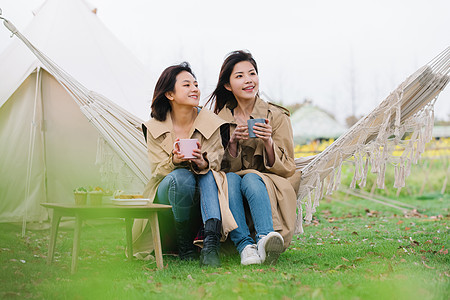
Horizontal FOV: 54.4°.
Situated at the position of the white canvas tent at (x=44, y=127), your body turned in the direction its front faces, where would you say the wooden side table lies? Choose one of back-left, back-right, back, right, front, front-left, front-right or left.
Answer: front

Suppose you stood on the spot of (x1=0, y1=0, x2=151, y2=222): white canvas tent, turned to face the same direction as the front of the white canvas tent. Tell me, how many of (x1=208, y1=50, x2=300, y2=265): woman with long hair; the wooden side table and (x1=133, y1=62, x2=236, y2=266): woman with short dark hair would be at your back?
0

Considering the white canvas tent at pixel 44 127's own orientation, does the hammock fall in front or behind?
in front

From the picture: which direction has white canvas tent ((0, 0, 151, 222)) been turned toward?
toward the camera

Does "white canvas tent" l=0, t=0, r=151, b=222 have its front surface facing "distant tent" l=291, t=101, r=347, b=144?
no

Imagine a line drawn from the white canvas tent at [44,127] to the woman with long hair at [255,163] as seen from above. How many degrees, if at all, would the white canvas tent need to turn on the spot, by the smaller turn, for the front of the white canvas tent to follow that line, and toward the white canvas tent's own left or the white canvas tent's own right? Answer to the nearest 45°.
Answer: approximately 45° to the white canvas tent's own left

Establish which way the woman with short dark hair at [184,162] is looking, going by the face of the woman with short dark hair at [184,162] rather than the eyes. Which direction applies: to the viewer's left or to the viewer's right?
to the viewer's right

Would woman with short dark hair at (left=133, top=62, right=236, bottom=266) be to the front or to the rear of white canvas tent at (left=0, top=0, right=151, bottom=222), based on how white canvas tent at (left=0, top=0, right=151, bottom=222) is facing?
to the front

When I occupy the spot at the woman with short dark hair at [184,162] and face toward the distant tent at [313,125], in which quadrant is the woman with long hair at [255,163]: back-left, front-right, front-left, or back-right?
front-right
